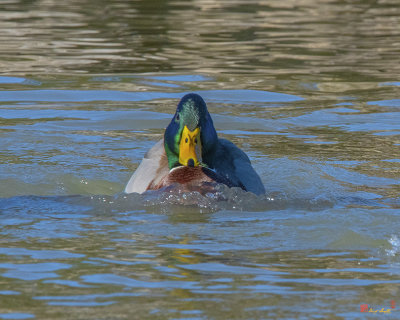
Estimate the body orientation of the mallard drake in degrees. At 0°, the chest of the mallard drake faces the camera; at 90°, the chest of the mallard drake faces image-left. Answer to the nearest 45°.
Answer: approximately 0°
